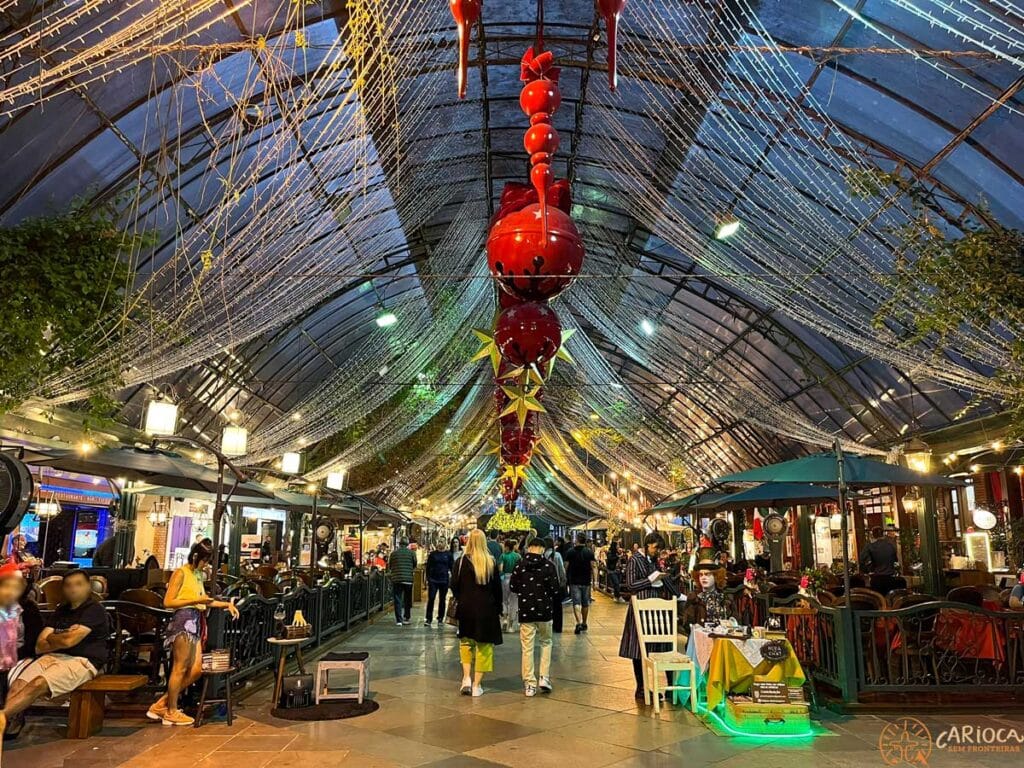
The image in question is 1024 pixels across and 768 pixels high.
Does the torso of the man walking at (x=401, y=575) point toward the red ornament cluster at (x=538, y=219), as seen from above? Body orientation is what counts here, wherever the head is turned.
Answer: no

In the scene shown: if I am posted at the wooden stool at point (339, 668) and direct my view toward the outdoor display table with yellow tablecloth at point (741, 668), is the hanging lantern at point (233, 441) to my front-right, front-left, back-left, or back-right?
back-left

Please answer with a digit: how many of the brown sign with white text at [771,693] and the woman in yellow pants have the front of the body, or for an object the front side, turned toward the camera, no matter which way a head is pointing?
1

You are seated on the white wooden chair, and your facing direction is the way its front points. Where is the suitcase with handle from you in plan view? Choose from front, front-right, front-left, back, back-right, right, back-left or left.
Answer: front

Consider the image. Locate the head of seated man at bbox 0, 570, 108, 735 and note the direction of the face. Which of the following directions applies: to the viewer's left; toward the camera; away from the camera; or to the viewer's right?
toward the camera

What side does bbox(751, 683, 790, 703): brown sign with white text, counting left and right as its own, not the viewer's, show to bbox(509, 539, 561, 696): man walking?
right

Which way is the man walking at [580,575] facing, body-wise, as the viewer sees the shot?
away from the camera

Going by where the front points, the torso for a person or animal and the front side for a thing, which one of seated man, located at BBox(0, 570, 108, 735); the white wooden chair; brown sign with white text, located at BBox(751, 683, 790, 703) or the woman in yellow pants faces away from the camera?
the woman in yellow pants

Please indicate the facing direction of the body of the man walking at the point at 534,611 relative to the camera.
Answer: away from the camera

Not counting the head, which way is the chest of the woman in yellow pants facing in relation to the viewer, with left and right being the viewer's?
facing away from the viewer

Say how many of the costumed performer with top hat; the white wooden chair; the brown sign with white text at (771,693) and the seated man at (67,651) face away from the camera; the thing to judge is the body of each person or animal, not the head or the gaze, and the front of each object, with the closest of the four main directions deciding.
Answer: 0

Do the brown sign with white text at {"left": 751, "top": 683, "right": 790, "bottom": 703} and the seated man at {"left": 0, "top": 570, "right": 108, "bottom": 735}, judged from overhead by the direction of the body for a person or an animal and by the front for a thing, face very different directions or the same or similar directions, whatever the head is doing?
same or similar directions

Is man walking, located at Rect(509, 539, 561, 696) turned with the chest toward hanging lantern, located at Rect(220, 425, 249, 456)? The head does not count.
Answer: no

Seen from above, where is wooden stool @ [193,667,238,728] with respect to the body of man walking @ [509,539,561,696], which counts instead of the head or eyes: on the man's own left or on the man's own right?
on the man's own left

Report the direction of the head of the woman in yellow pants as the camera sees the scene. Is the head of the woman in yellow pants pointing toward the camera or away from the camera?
away from the camera

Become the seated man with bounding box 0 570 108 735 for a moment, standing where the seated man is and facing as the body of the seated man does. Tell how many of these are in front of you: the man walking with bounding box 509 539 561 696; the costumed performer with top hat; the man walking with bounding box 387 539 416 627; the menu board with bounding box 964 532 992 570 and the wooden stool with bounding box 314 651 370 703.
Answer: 0
